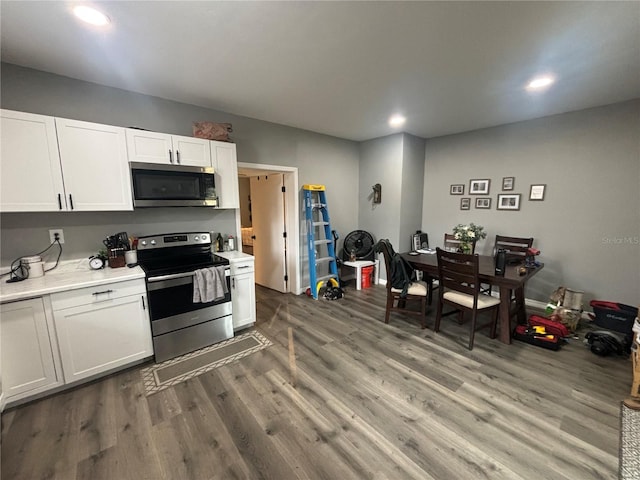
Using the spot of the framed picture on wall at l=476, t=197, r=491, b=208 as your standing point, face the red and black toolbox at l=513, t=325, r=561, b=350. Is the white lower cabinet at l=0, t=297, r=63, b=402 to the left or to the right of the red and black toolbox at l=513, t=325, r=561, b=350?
right

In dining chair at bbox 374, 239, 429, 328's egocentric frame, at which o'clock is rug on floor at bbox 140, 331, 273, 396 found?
The rug on floor is roughly at 5 o'clock from the dining chair.

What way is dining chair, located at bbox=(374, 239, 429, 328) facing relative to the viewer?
to the viewer's right

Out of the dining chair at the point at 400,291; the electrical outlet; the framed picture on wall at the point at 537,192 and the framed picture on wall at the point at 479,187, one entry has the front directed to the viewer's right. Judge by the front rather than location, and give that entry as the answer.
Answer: the dining chair

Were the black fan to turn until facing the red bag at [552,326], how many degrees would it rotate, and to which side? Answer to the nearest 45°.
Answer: approximately 45° to its left

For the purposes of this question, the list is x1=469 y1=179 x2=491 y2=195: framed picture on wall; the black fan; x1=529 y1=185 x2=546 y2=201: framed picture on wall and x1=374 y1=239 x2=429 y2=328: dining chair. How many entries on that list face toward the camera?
3

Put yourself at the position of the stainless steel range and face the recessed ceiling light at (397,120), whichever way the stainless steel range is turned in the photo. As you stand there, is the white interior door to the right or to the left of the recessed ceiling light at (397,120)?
left

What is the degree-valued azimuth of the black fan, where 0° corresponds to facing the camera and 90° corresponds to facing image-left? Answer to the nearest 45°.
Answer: approximately 0°

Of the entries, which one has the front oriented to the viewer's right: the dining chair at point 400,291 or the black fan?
the dining chair

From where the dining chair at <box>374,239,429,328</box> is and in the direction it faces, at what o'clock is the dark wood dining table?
The dark wood dining table is roughly at 12 o'clock from the dining chair.

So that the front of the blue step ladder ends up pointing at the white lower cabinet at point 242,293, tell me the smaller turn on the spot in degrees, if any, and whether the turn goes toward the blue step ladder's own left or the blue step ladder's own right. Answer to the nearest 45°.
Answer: approximately 90° to the blue step ladder's own right
